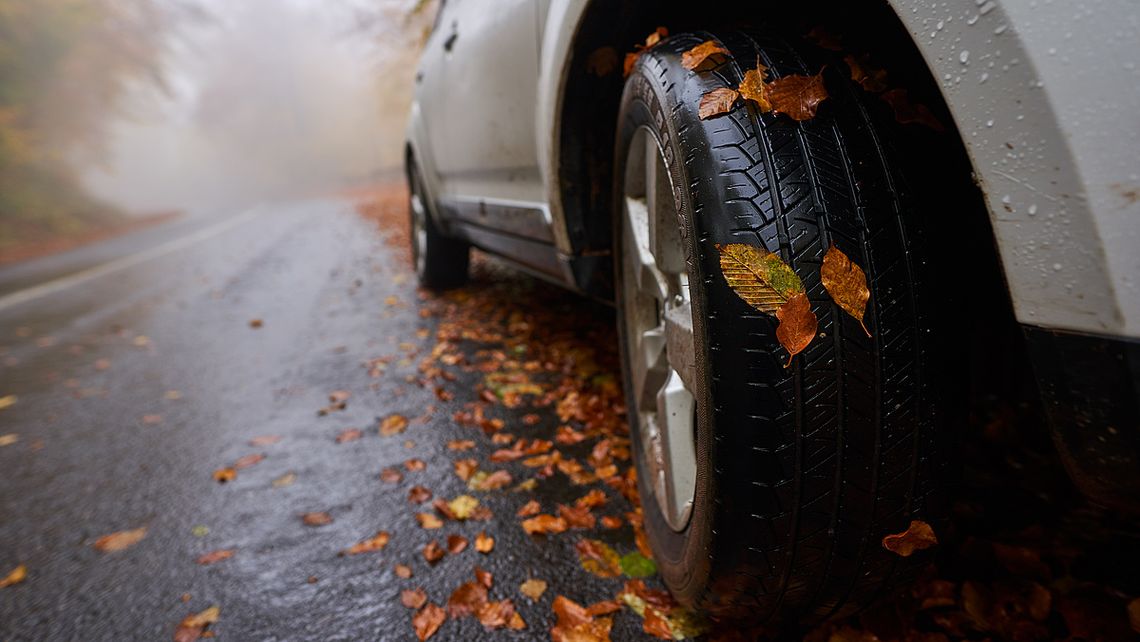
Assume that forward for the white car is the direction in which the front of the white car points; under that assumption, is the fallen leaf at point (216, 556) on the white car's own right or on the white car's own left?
on the white car's own right

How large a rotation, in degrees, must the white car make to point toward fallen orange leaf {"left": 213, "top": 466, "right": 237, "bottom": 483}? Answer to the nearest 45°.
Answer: approximately 135° to its right

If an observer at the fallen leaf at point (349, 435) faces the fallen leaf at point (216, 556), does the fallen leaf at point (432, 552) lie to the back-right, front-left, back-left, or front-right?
front-left

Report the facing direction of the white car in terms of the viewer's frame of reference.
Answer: facing the viewer and to the right of the viewer

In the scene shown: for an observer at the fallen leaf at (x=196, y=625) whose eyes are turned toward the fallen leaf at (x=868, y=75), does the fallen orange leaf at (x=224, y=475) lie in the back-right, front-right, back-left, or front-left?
back-left
